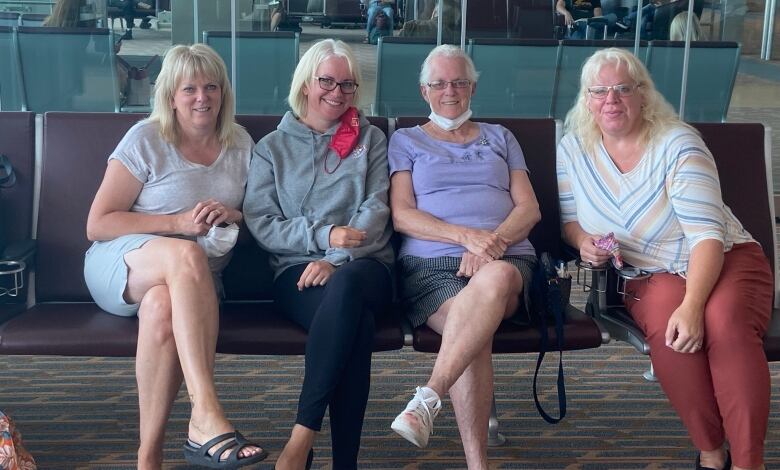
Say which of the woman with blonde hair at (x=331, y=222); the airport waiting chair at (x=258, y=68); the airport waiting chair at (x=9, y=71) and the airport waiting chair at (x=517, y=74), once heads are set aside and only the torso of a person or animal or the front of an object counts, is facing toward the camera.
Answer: the woman with blonde hair

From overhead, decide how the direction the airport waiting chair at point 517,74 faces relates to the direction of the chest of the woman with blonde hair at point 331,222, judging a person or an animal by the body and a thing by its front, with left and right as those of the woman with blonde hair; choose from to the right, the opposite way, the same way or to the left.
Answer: the opposite way

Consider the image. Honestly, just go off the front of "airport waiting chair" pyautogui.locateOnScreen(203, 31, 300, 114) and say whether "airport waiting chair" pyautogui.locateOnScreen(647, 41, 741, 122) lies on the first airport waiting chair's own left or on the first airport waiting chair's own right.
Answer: on the first airport waiting chair's own right

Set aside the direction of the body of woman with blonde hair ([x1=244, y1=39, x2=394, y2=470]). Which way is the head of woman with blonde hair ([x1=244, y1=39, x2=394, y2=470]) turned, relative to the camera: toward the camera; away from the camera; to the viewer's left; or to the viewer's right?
toward the camera

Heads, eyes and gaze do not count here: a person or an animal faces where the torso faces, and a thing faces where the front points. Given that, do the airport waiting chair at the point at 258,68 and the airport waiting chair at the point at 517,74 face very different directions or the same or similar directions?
same or similar directions

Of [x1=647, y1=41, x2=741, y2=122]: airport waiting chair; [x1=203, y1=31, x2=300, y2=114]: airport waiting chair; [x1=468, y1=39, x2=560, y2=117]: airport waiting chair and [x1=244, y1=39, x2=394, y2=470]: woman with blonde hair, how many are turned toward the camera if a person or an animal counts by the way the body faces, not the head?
1

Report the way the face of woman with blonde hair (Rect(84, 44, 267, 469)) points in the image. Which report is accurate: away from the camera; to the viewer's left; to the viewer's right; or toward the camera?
toward the camera

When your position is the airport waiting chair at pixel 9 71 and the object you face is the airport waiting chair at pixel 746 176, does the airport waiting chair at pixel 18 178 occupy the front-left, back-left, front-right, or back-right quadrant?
front-right

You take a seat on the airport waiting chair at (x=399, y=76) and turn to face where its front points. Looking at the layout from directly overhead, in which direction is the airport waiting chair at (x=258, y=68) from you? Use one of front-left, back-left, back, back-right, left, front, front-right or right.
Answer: left

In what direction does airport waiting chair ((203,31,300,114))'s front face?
away from the camera

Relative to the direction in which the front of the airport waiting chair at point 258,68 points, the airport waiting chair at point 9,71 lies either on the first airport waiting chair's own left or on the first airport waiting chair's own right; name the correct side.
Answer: on the first airport waiting chair's own left

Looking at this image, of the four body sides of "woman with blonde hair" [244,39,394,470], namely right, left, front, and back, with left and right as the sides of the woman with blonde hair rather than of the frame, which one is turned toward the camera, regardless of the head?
front

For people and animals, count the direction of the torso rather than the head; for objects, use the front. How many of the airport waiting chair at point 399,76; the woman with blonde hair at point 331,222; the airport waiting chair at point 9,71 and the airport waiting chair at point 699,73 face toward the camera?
1

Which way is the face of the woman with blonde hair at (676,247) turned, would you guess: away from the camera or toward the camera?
toward the camera

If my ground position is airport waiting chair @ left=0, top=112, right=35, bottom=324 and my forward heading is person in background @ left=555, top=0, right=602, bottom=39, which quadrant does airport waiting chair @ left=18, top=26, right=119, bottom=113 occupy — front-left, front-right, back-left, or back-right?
front-left

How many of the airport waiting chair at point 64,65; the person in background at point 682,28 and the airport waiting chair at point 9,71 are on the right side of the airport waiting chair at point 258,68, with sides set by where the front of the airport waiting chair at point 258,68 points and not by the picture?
1

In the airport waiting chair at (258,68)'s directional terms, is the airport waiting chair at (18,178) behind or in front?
behind

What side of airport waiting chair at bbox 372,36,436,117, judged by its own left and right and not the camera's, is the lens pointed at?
back

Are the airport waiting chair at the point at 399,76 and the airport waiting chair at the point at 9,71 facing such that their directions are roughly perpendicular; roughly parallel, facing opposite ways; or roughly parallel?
roughly parallel

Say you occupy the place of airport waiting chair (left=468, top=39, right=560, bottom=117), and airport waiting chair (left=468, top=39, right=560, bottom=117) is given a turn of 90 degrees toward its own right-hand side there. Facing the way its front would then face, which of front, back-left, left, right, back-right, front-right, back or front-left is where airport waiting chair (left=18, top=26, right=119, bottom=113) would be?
back

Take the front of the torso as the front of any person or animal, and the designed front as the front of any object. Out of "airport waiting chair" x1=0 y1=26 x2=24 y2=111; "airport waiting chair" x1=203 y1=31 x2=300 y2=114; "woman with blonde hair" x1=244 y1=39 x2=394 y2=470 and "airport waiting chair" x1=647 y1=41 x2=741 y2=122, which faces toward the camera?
the woman with blonde hair
